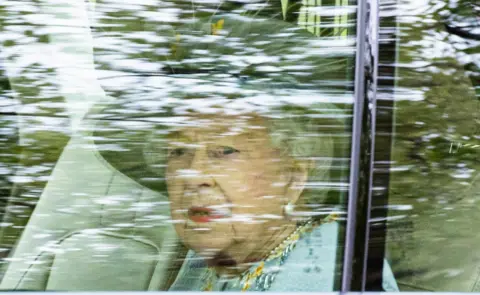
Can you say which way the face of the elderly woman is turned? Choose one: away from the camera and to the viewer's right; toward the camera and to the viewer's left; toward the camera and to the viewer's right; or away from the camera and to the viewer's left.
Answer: toward the camera and to the viewer's left

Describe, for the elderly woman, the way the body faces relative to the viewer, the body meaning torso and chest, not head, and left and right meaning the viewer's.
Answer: facing the viewer and to the left of the viewer
